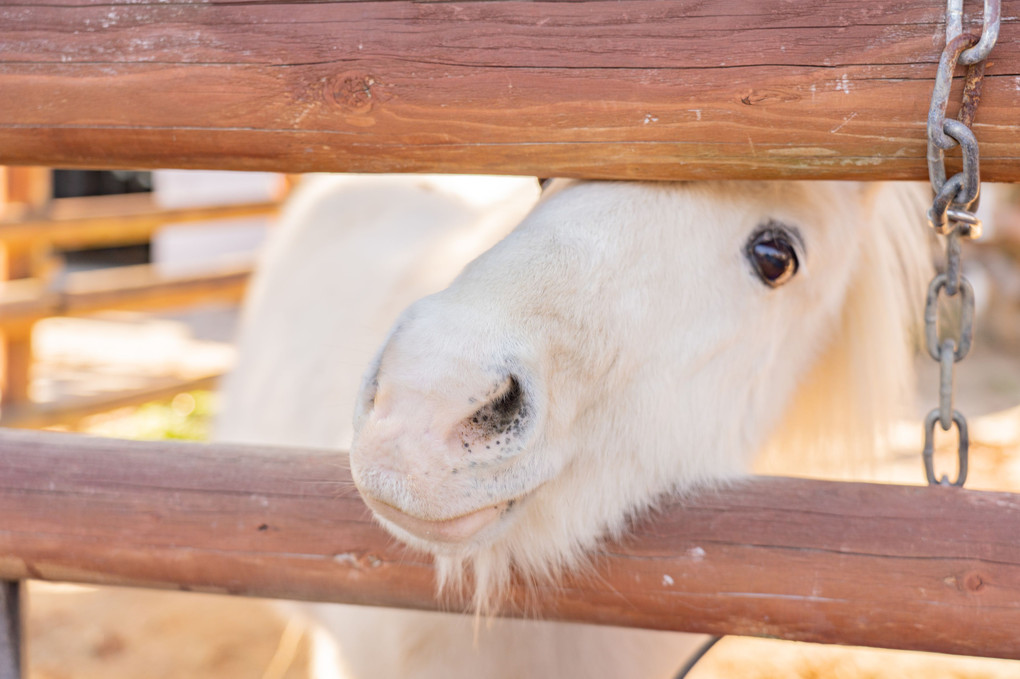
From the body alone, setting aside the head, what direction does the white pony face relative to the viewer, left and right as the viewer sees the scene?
facing the viewer and to the left of the viewer

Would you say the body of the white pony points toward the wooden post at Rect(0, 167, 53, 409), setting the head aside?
no

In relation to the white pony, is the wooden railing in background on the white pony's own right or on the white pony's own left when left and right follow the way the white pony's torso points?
on the white pony's own right
